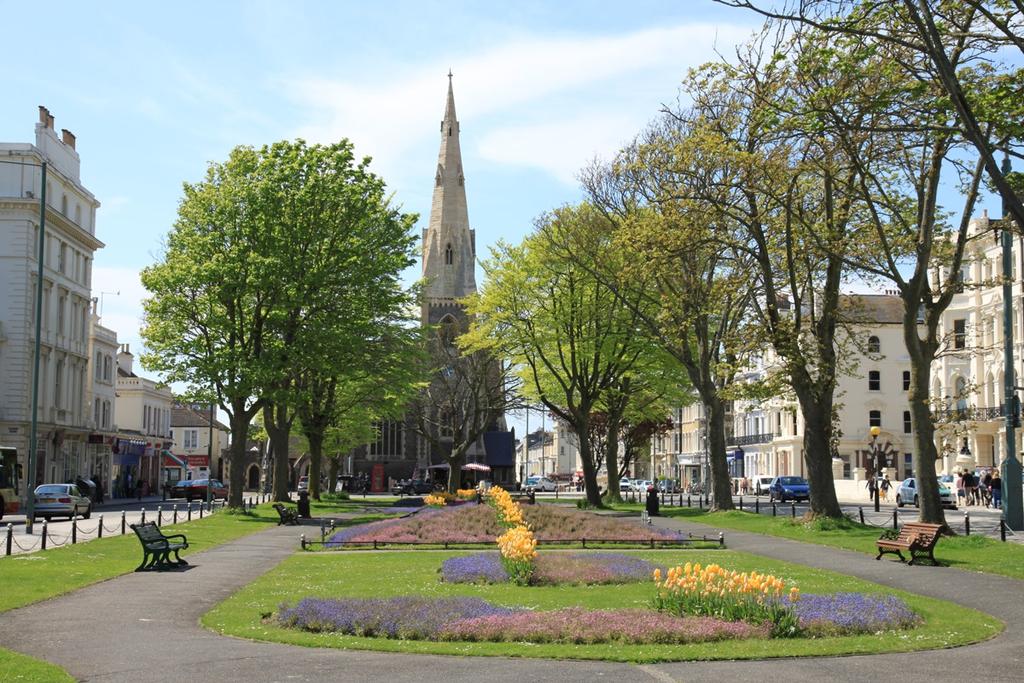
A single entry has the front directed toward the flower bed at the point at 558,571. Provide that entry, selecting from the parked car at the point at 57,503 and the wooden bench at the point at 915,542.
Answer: the wooden bench

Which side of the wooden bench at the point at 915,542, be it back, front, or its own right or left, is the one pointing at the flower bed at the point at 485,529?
right

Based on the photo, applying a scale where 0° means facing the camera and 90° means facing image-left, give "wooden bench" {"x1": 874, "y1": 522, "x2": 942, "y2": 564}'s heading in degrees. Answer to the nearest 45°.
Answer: approximately 45°

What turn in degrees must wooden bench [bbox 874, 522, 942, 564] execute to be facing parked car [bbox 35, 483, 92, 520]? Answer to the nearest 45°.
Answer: approximately 45° to its right

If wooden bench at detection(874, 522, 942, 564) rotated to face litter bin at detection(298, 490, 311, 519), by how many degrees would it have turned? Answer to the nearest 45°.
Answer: approximately 90° to its right
